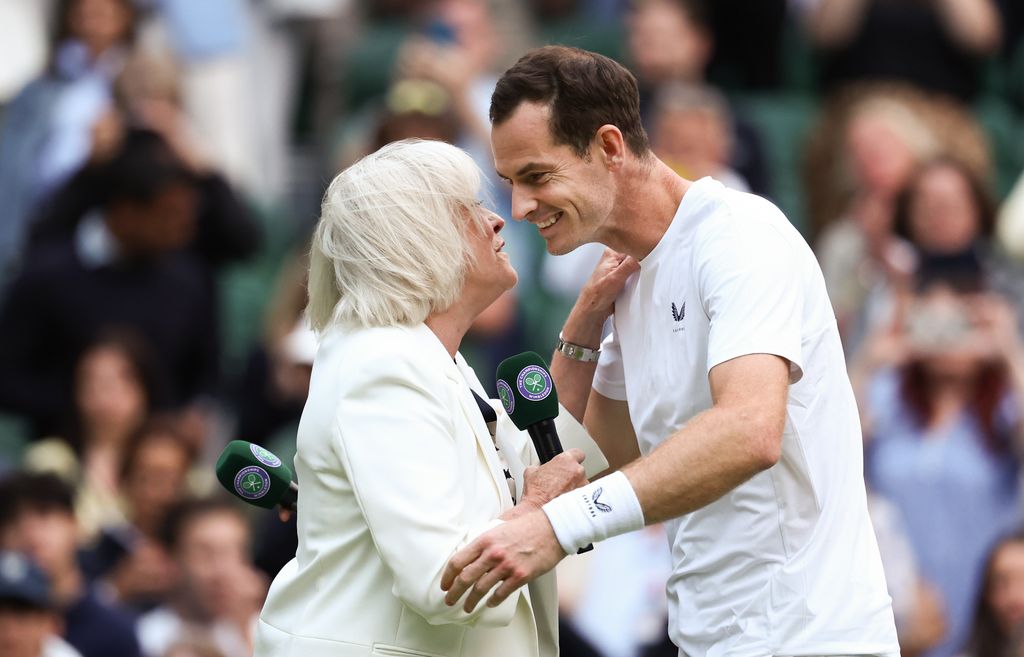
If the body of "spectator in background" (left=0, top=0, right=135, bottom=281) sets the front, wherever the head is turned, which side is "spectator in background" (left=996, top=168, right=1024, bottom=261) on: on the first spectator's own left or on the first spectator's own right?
on the first spectator's own left

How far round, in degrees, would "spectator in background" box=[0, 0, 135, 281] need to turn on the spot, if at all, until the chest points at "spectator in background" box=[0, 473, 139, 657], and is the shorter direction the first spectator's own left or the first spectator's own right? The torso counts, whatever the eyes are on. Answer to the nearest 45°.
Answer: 0° — they already face them

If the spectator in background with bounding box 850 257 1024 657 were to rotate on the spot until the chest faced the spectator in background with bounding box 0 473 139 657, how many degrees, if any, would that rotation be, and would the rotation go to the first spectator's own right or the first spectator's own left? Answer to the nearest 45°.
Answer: approximately 45° to the first spectator's own right

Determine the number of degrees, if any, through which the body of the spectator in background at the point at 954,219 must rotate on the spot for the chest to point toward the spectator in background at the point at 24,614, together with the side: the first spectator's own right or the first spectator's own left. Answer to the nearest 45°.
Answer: approximately 45° to the first spectator's own right

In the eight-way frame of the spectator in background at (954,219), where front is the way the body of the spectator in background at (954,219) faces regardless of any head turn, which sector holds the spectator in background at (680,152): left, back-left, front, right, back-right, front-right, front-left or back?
right

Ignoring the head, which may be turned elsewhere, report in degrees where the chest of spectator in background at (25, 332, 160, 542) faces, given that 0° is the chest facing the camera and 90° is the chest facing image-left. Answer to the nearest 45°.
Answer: approximately 0°

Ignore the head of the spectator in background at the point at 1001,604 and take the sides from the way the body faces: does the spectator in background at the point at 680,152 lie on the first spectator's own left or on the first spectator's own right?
on the first spectator's own right

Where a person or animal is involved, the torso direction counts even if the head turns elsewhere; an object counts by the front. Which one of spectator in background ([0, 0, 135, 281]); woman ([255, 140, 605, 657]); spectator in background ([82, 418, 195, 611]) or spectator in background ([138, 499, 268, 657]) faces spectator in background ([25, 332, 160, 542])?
spectator in background ([0, 0, 135, 281])

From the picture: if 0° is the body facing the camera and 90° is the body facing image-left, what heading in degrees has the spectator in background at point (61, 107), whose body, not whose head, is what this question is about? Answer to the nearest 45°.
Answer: approximately 0°

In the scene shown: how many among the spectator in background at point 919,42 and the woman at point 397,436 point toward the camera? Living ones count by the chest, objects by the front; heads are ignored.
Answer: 1
